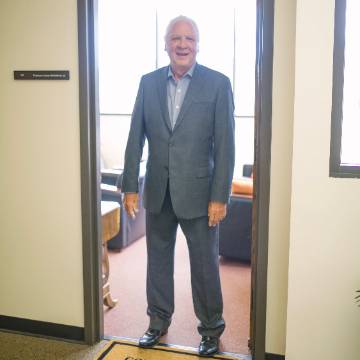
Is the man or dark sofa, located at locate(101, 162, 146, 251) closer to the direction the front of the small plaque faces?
the man

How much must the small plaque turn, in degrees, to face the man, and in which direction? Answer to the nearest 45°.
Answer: approximately 45° to its left

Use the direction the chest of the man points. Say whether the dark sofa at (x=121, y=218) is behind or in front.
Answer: behind

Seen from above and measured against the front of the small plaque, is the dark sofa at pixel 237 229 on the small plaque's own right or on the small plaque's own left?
on the small plaque's own left

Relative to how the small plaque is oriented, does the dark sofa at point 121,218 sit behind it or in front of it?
behind

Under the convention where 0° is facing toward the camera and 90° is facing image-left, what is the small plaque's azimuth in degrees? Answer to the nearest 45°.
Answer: approximately 0°

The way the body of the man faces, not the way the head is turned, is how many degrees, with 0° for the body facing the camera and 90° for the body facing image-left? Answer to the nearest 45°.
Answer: approximately 0°

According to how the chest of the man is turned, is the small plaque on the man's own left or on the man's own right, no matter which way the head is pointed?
on the man's own right

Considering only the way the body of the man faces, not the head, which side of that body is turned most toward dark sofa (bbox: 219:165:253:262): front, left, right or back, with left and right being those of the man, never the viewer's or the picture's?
back
